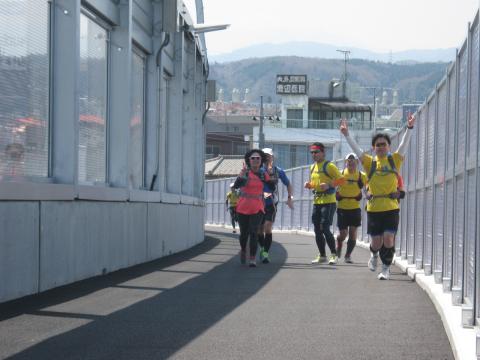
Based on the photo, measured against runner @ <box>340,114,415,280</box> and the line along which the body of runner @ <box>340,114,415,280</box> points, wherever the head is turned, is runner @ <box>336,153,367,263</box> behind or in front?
behind

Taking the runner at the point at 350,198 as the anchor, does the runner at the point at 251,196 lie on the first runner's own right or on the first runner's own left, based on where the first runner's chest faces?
on the first runner's own right

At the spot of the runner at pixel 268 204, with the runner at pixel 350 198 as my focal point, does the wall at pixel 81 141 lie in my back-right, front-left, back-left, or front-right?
back-right

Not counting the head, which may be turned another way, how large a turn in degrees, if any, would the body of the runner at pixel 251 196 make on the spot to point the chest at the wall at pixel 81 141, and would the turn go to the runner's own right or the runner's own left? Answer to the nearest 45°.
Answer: approximately 45° to the runner's own right

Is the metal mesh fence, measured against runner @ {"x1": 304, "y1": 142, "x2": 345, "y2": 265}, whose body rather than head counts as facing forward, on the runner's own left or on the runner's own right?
on the runner's own left

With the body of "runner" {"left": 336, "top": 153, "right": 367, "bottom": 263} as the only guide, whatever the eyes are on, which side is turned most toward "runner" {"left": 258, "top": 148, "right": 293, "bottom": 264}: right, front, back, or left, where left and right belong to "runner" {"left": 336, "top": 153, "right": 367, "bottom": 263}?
right
